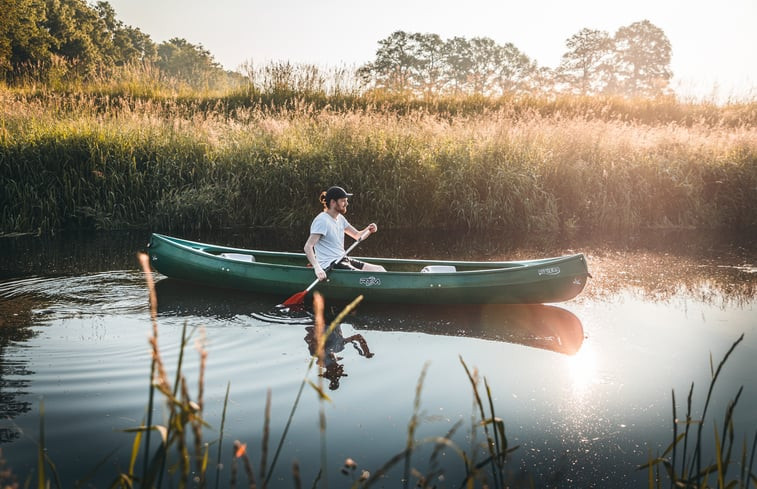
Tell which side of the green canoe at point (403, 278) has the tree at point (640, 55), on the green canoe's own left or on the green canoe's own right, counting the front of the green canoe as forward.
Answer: on the green canoe's own left

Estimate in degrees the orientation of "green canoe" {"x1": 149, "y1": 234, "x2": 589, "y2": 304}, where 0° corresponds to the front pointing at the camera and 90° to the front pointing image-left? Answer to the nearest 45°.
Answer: approximately 270°

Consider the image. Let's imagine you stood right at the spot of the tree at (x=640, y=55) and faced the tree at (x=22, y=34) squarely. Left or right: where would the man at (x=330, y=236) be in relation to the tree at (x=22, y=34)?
left

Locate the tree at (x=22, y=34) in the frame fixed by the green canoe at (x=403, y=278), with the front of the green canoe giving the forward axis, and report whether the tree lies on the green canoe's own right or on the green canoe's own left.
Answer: on the green canoe's own left

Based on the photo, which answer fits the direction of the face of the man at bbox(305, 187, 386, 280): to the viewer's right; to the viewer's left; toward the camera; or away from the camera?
to the viewer's right
